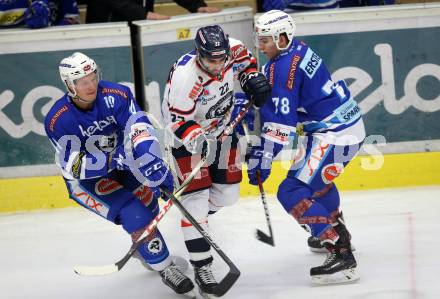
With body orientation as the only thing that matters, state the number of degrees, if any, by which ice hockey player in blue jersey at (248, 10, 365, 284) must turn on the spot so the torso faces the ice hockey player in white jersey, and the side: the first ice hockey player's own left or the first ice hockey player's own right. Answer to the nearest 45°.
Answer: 0° — they already face them

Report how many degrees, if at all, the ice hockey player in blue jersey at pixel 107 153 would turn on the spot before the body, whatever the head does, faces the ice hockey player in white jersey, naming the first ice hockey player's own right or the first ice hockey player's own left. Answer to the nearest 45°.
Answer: approximately 45° to the first ice hockey player's own left

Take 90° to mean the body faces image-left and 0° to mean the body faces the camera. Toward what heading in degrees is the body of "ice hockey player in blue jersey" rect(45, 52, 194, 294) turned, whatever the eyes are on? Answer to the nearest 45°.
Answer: approximately 315°

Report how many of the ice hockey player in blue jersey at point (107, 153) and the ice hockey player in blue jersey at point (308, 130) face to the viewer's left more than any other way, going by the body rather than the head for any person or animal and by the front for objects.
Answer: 1

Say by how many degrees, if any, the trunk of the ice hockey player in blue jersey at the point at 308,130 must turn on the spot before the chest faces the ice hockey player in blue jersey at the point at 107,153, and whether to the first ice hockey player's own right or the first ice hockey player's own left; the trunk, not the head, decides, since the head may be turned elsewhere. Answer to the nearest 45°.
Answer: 0° — they already face them

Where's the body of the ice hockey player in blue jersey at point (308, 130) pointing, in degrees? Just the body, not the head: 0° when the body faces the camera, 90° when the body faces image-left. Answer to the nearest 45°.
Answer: approximately 90°
